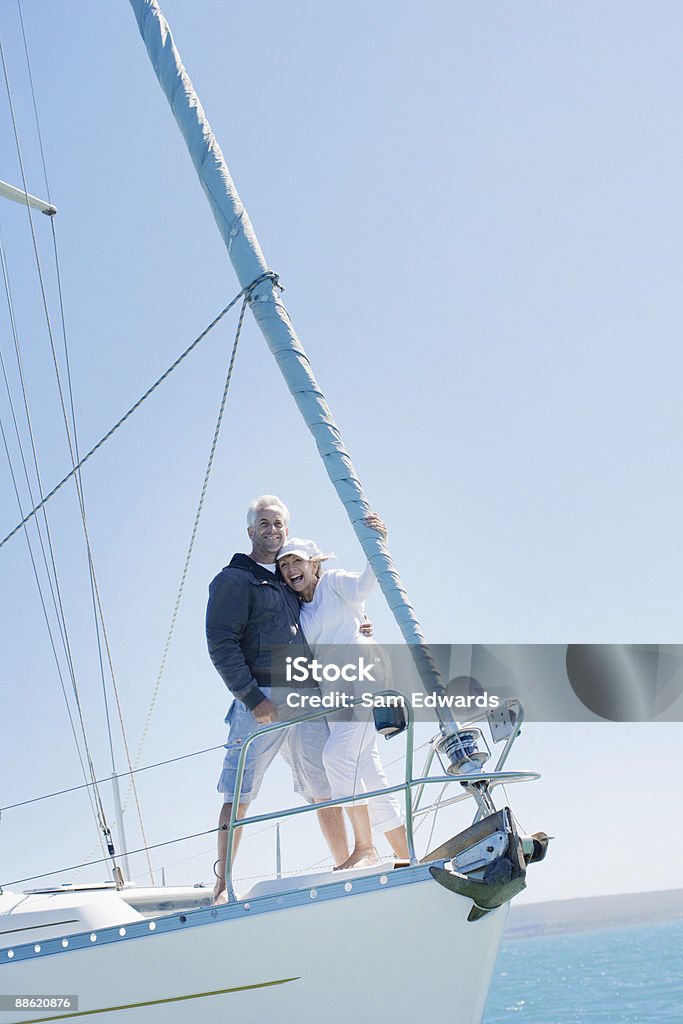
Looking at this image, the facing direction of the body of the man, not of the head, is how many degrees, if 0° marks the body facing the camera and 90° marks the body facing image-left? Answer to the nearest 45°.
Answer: approximately 315°

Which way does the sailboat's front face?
to the viewer's right
